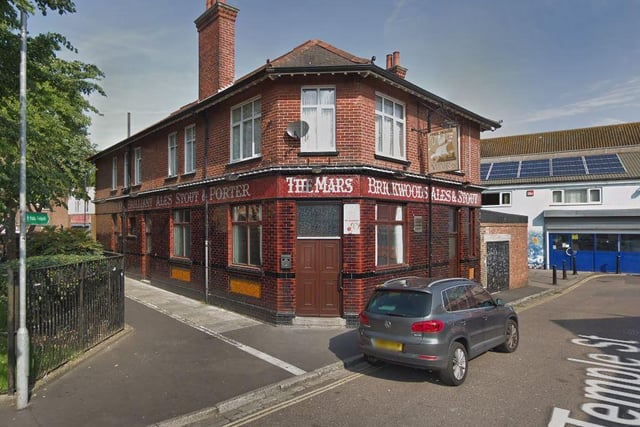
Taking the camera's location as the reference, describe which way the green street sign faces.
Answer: facing the viewer

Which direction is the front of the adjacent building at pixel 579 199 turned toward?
toward the camera

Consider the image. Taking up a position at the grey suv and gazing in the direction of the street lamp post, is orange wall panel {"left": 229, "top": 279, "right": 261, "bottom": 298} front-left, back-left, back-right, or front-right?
front-right

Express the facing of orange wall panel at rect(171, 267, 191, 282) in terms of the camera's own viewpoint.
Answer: facing the viewer and to the left of the viewer

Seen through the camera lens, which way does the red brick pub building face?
facing the viewer

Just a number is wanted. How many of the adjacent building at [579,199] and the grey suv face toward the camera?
1

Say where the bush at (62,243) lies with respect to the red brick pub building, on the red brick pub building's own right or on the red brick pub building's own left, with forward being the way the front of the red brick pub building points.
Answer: on the red brick pub building's own right

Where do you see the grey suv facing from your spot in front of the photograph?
facing away from the viewer and to the right of the viewer

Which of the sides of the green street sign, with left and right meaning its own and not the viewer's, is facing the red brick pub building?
left

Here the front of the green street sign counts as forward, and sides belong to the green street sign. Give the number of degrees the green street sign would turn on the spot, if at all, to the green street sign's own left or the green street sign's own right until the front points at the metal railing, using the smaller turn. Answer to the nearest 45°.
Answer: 0° — it already faces it
